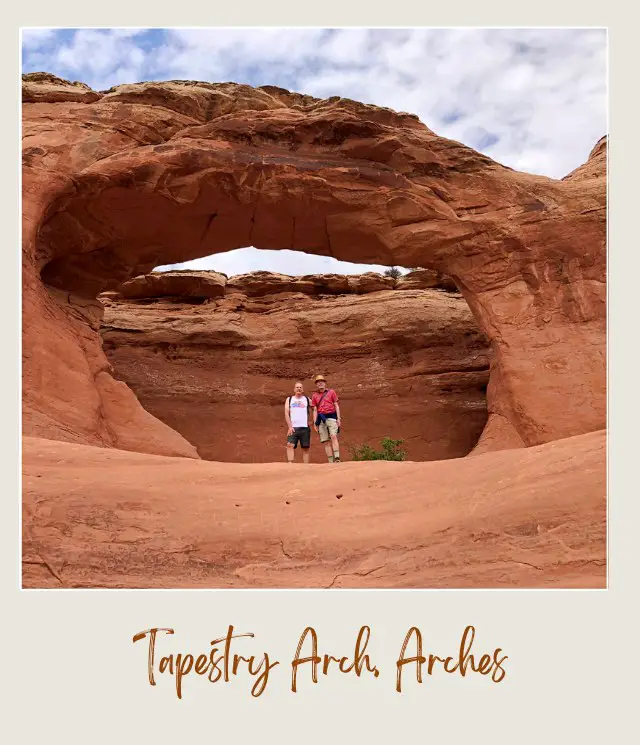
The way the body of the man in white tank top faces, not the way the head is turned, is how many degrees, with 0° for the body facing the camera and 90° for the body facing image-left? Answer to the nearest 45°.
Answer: approximately 0°

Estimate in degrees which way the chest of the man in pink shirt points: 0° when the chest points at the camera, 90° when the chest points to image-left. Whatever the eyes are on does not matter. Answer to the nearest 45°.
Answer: approximately 0°

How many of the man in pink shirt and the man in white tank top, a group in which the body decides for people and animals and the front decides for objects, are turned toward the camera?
2
